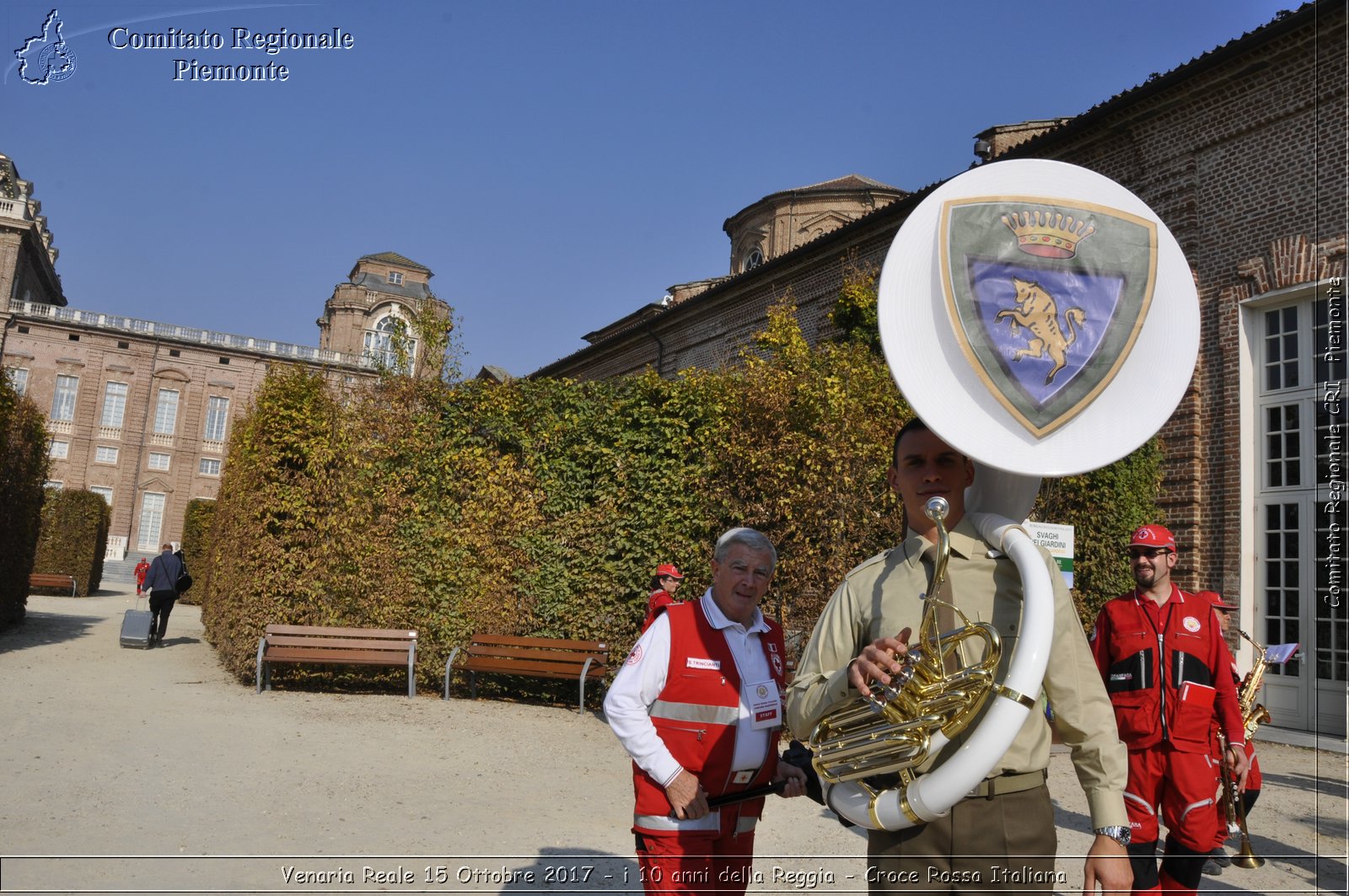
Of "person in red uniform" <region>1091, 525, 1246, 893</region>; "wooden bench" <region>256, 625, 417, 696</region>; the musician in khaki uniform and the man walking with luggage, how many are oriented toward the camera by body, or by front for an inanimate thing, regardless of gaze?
3

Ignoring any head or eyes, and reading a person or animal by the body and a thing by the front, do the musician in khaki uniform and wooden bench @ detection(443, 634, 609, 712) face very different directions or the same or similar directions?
same or similar directions

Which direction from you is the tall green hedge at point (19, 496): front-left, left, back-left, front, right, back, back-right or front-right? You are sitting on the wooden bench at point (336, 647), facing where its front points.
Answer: back-right

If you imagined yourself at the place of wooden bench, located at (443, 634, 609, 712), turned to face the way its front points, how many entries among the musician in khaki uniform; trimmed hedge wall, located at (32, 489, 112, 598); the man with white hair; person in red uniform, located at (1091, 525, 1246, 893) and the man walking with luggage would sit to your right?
2

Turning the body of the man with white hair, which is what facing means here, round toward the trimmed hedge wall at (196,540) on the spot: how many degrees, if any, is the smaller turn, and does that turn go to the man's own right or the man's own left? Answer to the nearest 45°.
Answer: approximately 180°

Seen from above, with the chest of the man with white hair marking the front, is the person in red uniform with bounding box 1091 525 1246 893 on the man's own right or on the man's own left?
on the man's own left

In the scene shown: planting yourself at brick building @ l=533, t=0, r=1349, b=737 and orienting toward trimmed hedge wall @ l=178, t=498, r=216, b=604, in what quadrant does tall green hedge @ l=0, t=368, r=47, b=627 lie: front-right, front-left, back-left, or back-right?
front-left

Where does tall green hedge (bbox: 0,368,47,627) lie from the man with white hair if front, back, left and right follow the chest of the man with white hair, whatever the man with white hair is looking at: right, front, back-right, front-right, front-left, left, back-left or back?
back

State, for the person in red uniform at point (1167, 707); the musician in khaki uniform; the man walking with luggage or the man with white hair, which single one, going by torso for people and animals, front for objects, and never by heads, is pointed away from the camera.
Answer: the man walking with luggage

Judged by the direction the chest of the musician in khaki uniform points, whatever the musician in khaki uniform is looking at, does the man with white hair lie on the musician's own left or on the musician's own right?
on the musician's own right

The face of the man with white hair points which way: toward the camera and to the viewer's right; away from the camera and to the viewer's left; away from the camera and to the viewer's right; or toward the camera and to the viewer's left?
toward the camera and to the viewer's right

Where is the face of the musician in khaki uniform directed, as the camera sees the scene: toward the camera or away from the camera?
toward the camera

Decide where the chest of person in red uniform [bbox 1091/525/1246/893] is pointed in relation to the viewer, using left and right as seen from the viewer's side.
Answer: facing the viewer

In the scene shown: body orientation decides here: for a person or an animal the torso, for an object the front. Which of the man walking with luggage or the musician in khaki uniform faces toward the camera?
the musician in khaki uniform
